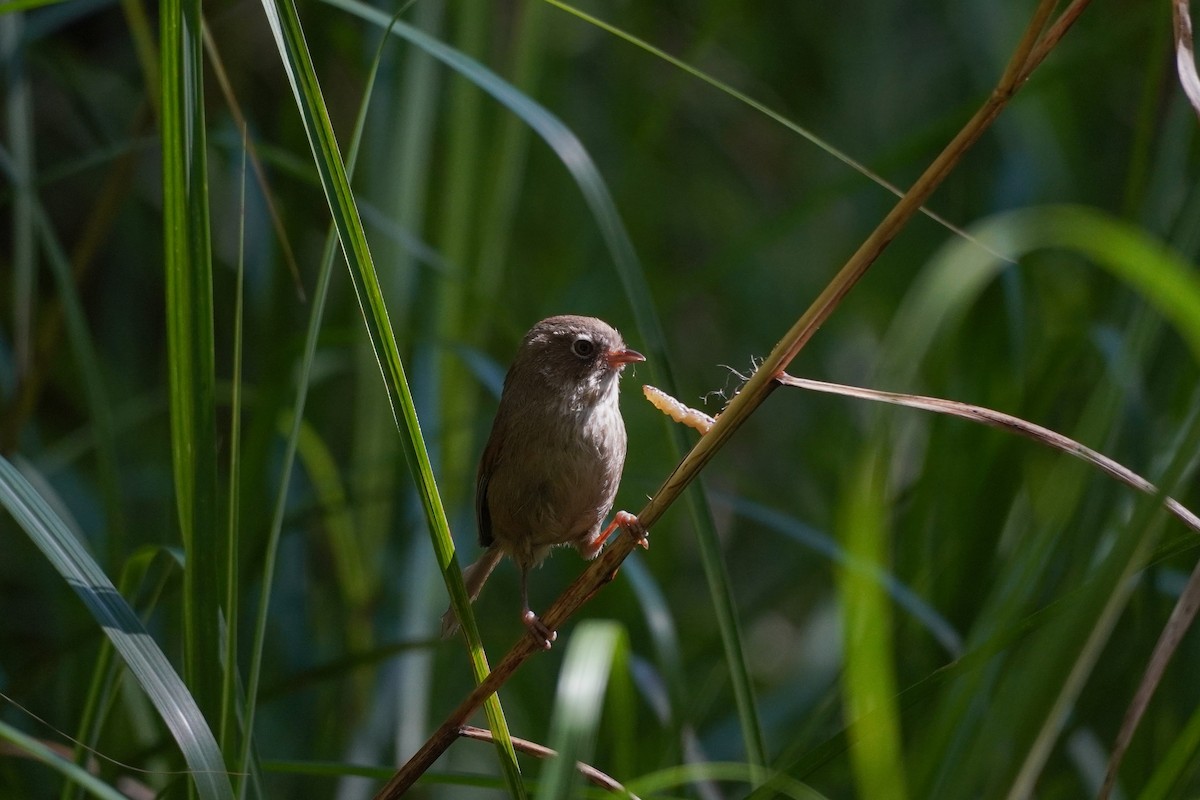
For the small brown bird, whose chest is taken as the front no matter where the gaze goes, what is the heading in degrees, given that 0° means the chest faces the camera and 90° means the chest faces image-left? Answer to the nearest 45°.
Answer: approximately 315°
